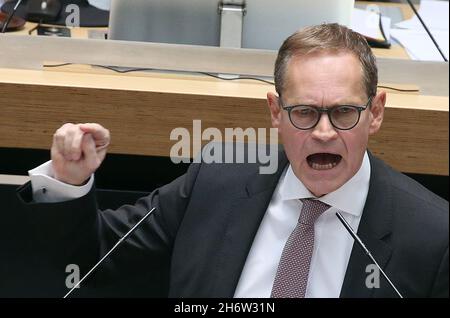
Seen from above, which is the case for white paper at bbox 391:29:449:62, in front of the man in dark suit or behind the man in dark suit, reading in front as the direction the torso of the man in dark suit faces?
behind

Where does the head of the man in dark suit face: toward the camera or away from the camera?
toward the camera

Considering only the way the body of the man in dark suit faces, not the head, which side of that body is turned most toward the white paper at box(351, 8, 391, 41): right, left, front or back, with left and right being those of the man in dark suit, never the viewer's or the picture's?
back

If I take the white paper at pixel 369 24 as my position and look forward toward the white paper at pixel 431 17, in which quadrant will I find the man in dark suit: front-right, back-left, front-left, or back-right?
back-right

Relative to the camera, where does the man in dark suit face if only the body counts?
toward the camera

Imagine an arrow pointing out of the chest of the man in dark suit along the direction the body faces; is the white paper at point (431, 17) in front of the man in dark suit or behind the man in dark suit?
behind
